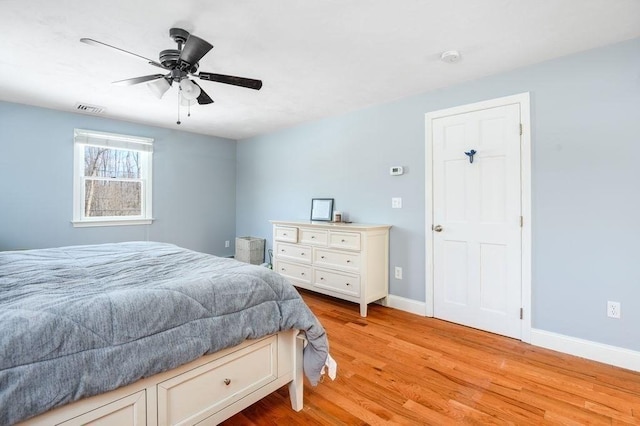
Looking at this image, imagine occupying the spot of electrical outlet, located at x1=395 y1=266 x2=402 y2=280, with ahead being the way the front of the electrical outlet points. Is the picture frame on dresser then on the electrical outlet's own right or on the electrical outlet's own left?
on the electrical outlet's own right

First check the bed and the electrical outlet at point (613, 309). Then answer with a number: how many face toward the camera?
1

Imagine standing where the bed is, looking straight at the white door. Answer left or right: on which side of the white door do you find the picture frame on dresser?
left

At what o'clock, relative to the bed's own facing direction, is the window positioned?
The window is roughly at 10 o'clock from the bed.

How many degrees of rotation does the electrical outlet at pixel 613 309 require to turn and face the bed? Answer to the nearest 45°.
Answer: approximately 45° to its right

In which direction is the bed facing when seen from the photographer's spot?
facing away from the viewer and to the right of the viewer

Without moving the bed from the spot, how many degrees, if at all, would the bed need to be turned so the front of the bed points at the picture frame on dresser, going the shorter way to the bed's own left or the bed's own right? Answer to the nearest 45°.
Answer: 0° — it already faces it

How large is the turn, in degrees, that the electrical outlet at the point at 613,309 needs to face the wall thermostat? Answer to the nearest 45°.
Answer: approximately 90° to its right

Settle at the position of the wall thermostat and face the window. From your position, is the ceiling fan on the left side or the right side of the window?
left

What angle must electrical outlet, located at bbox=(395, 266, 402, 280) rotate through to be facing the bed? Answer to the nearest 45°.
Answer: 0° — it already faces it
